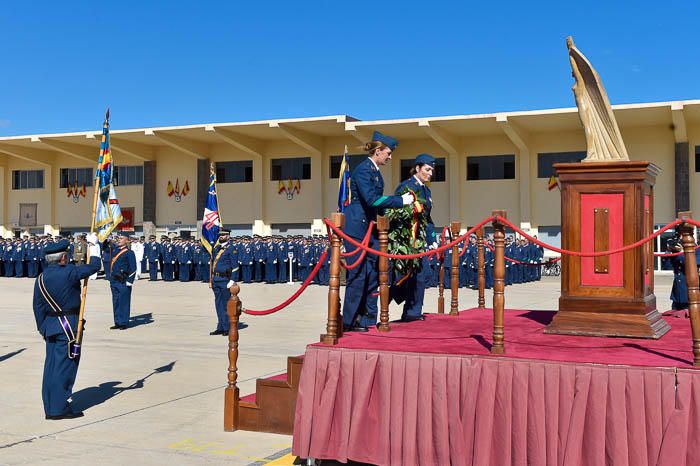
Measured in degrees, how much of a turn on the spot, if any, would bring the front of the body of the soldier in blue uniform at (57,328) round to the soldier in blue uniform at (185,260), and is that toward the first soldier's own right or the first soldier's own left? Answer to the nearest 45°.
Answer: approximately 45° to the first soldier's own left

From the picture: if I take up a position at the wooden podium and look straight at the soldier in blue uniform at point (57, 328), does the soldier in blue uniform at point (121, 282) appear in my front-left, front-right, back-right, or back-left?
front-right

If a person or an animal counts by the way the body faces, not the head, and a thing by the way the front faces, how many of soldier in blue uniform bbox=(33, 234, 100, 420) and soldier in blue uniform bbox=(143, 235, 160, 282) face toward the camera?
1

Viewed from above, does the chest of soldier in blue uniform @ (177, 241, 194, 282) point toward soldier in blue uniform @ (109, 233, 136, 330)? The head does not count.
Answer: yes

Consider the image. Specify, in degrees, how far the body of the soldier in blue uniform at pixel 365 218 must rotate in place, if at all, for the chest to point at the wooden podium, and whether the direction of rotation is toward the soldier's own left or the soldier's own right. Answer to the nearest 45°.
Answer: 0° — they already face it

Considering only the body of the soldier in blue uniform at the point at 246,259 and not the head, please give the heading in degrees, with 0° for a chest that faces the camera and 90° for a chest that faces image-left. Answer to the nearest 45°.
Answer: approximately 0°

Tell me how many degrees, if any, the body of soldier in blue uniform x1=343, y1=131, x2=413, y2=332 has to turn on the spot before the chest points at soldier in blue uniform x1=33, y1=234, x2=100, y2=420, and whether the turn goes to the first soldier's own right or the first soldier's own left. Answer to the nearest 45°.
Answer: approximately 180°

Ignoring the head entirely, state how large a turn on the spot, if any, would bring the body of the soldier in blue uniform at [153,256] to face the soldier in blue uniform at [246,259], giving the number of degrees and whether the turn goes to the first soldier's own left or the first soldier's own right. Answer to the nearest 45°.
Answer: approximately 45° to the first soldier's own left

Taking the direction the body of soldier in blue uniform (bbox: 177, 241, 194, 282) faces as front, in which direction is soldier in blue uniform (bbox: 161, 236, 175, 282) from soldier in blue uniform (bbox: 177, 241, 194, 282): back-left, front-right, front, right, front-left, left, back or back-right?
back-right

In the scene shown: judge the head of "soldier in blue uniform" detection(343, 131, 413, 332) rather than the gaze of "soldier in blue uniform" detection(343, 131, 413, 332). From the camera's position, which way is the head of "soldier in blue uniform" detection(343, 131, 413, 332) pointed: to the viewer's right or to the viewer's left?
to the viewer's right

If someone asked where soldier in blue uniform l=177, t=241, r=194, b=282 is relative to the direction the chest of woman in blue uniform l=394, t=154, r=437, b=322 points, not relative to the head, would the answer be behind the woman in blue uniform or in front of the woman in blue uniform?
behind

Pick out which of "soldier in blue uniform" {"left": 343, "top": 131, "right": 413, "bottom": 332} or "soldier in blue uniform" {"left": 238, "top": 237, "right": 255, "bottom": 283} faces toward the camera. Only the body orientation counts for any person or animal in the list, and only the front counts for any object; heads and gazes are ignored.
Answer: "soldier in blue uniform" {"left": 238, "top": 237, "right": 255, "bottom": 283}

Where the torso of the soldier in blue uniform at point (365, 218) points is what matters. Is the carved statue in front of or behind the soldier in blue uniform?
in front

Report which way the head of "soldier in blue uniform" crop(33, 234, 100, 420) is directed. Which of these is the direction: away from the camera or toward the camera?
away from the camera

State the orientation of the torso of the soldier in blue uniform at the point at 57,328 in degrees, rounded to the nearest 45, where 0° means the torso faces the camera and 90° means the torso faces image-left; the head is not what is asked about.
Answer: approximately 225°
